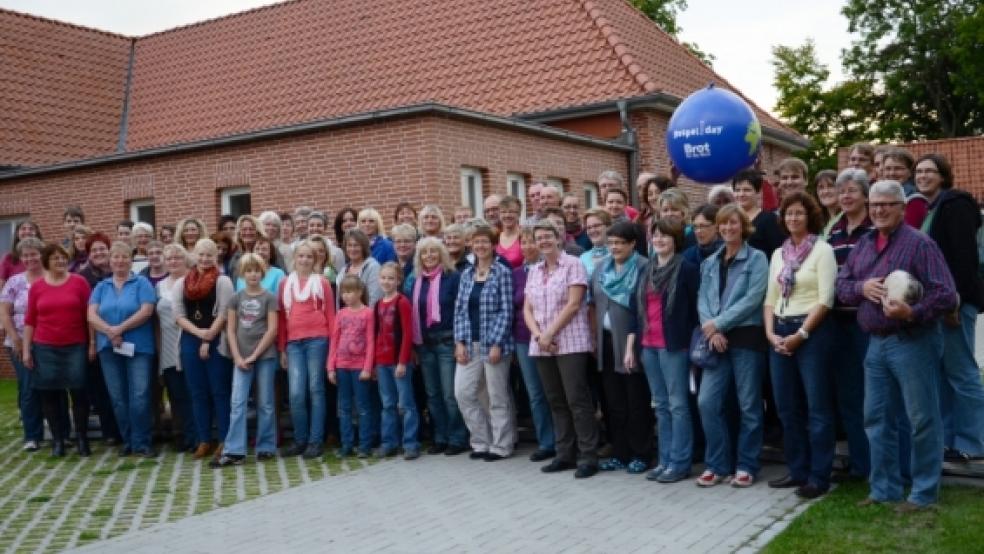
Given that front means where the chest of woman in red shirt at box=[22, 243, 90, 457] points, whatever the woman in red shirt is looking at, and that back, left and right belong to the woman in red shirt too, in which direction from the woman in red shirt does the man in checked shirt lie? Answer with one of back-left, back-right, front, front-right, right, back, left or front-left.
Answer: front-left

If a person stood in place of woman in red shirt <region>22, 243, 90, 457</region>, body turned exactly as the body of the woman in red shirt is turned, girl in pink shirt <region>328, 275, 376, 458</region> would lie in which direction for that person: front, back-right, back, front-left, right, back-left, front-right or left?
front-left

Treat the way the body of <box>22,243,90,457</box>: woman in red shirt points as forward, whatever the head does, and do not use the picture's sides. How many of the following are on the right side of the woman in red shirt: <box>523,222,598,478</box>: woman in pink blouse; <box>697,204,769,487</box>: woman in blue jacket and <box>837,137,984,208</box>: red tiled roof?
0

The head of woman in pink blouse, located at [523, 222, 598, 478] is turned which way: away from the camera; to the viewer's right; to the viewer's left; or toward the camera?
toward the camera

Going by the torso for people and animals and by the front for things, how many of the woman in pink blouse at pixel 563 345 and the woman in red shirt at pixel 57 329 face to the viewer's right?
0

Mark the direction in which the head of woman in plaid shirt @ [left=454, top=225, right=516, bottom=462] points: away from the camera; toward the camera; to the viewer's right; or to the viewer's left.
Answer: toward the camera

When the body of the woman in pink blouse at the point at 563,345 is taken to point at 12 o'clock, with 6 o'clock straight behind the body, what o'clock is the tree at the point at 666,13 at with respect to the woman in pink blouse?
The tree is roughly at 5 o'clock from the woman in pink blouse.

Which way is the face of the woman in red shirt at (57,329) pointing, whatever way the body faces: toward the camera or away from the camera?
toward the camera

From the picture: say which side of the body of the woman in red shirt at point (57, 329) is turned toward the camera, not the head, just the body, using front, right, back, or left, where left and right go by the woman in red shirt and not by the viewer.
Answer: front

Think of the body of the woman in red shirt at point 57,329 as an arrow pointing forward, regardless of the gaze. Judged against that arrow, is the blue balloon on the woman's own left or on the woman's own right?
on the woman's own left

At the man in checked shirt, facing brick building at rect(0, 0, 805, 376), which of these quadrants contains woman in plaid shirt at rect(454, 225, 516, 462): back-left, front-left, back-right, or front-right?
front-left
